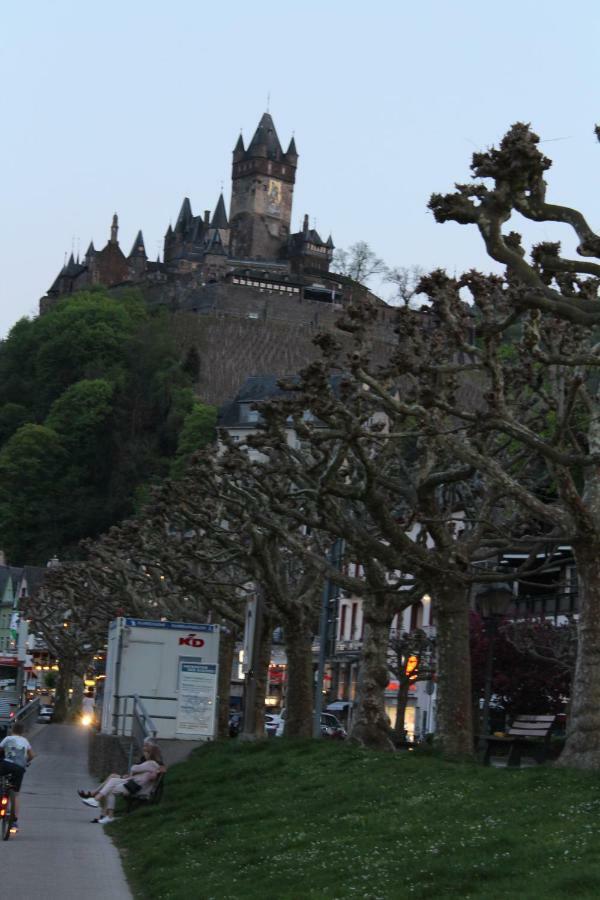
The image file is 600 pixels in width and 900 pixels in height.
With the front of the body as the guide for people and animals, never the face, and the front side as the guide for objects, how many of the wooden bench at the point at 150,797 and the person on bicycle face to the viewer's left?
1

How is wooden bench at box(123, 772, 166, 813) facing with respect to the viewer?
to the viewer's left

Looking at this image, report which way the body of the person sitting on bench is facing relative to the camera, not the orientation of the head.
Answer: to the viewer's left

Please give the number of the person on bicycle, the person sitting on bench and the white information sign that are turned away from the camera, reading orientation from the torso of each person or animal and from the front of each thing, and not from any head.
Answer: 1

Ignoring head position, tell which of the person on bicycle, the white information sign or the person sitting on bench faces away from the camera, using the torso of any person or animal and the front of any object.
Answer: the person on bicycle

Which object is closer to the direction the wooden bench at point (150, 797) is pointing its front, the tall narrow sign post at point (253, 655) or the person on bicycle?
the person on bicycle

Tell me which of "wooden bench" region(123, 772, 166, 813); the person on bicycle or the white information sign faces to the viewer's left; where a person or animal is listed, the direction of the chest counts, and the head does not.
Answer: the wooden bench

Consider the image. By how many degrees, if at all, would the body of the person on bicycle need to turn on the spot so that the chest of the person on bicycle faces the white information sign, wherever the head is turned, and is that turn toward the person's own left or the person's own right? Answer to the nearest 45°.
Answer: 0° — they already face it

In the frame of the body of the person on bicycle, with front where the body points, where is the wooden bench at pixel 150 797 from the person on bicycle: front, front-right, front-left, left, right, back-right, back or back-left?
front-right

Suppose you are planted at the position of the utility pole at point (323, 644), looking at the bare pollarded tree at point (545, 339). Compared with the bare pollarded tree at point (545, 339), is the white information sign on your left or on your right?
right

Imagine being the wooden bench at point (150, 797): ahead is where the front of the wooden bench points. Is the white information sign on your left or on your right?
on your right

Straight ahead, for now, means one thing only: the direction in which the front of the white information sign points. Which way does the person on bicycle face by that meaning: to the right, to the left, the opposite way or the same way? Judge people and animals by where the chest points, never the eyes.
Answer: the opposite way

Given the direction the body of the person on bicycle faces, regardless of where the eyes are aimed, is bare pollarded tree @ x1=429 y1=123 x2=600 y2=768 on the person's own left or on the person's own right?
on the person's own right

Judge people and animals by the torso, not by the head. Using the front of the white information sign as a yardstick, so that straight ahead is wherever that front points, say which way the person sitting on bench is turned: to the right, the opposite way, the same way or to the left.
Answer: to the right

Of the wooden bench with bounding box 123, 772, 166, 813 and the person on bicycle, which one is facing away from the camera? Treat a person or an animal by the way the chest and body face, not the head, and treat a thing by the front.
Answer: the person on bicycle

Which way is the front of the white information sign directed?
toward the camera

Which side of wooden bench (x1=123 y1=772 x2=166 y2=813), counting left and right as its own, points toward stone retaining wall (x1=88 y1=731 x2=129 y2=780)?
right

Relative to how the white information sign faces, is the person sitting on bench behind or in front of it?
in front
